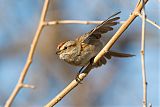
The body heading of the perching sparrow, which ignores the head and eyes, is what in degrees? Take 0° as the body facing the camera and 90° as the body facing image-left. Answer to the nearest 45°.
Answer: approximately 90°
